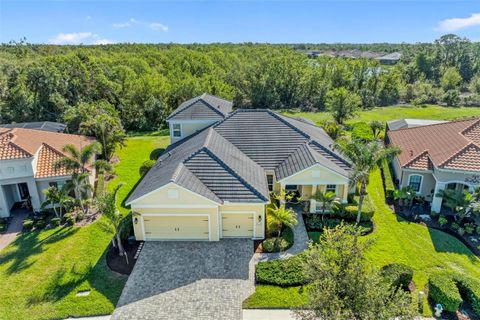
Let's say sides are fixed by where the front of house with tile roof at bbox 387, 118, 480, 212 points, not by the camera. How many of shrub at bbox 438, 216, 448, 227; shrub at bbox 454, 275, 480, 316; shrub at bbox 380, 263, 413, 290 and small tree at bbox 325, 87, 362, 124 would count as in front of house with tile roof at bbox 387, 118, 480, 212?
3

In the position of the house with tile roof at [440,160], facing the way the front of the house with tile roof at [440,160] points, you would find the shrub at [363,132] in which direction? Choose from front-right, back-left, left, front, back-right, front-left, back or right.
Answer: back-right

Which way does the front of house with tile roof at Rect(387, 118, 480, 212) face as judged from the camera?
facing the viewer

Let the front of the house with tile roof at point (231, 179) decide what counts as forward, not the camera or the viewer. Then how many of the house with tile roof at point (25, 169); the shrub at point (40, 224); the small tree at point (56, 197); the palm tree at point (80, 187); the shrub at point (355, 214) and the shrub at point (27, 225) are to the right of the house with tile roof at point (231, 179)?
5

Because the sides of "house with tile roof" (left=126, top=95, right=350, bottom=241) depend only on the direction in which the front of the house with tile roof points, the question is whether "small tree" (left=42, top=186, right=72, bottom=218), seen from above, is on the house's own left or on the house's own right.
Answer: on the house's own right

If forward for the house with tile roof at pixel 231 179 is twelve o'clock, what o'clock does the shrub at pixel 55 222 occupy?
The shrub is roughly at 3 o'clock from the house with tile roof.

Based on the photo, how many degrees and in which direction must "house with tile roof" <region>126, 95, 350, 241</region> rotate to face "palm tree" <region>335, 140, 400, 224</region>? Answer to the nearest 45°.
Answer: approximately 90° to its left

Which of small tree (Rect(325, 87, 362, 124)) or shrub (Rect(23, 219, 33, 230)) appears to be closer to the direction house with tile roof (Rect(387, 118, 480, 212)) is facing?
the shrub

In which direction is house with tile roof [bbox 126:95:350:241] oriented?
toward the camera

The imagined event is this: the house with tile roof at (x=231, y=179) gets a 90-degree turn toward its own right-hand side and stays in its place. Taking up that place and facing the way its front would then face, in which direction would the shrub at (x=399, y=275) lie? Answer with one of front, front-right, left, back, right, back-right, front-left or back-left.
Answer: back-left

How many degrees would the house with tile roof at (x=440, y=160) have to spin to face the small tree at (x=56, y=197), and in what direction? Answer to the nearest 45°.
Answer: approximately 45° to its right

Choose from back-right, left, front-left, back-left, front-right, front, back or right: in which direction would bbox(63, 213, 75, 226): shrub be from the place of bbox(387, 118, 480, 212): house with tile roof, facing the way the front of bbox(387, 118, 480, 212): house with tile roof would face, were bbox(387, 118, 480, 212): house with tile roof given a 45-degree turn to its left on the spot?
right

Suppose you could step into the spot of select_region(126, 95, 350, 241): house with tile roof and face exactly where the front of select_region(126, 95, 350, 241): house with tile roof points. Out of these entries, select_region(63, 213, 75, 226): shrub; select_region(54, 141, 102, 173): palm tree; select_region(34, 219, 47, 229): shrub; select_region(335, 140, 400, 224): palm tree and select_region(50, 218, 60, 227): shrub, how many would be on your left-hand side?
1

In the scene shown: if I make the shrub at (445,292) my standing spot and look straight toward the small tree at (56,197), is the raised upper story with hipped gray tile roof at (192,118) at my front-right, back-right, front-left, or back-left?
front-right

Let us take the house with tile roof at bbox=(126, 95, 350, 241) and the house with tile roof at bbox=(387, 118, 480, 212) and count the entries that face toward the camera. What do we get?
2

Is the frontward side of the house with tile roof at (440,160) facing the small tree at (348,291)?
yes

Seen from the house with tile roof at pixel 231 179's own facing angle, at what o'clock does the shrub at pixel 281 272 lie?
The shrub is roughly at 11 o'clock from the house with tile roof.

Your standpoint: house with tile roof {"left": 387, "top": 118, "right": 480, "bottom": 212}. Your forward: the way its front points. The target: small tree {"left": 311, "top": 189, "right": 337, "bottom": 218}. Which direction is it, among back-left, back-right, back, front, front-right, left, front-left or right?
front-right

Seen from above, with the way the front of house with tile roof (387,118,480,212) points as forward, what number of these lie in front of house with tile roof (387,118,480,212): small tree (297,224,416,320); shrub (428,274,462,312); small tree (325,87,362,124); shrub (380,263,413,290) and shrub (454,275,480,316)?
4
